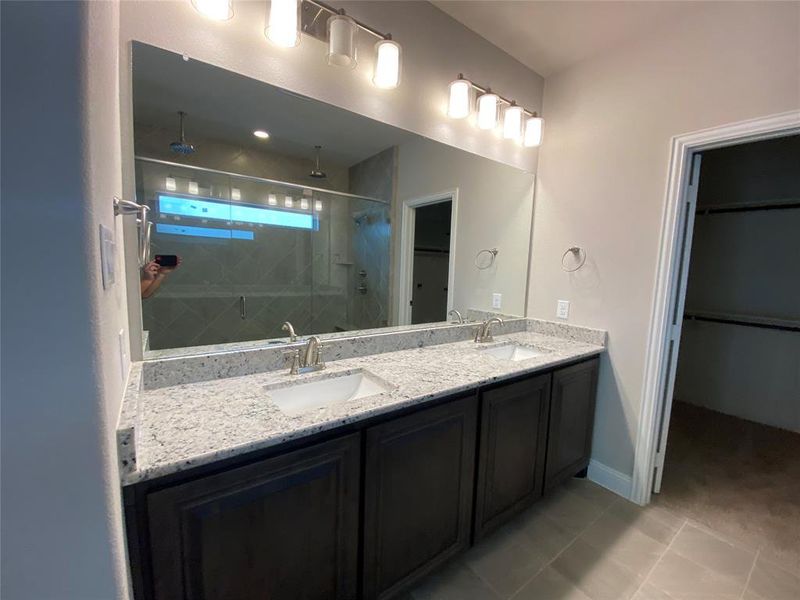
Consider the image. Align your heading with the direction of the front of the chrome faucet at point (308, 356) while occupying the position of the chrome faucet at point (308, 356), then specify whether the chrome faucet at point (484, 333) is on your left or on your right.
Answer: on your left

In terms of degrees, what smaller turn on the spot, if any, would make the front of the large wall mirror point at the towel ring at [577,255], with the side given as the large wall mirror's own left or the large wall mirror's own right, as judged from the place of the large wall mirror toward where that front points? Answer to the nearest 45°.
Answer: approximately 45° to the large wall mirror's own left

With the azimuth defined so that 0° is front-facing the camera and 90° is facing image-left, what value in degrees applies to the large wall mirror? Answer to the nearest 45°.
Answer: approximately 315°

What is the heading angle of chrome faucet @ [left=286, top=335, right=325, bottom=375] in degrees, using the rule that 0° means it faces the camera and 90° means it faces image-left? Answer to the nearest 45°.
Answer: approximately 315°

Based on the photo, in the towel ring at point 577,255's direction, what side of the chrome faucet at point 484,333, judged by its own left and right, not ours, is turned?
left

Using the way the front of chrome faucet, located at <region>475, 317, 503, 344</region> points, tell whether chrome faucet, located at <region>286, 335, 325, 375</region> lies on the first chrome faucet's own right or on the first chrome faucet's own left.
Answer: on the first chrome faucet's own right
